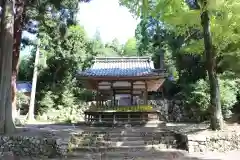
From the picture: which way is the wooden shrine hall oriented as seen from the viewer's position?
toward the camera

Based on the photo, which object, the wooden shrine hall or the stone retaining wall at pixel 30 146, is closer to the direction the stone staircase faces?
the stone retaining wall

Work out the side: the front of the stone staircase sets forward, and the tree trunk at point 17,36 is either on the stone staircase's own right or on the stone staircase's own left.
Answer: on the stone staircase's own right

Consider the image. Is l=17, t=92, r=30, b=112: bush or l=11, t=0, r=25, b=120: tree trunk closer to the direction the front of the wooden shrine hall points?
the tree trunk

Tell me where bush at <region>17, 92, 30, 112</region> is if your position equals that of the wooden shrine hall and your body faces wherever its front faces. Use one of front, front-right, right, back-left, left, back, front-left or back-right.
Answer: back-right

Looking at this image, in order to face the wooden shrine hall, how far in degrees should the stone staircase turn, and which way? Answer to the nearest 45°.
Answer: approximately 180°

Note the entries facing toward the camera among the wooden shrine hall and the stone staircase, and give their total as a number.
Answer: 2

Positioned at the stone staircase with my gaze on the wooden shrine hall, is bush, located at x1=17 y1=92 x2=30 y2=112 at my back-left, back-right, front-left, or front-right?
front-left

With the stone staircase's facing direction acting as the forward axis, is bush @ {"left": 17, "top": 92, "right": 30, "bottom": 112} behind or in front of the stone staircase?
behind

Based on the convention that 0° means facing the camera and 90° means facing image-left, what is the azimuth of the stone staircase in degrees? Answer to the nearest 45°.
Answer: approximately 0°

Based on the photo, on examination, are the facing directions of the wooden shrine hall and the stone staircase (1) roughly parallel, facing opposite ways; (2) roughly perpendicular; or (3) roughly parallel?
roughly parallel

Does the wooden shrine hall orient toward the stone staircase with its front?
yes

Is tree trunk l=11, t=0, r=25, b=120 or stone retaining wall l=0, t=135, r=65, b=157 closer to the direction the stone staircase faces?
the stone retaining wall

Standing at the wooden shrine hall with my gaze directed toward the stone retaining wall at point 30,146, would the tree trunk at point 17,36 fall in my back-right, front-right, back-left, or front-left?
front-right
